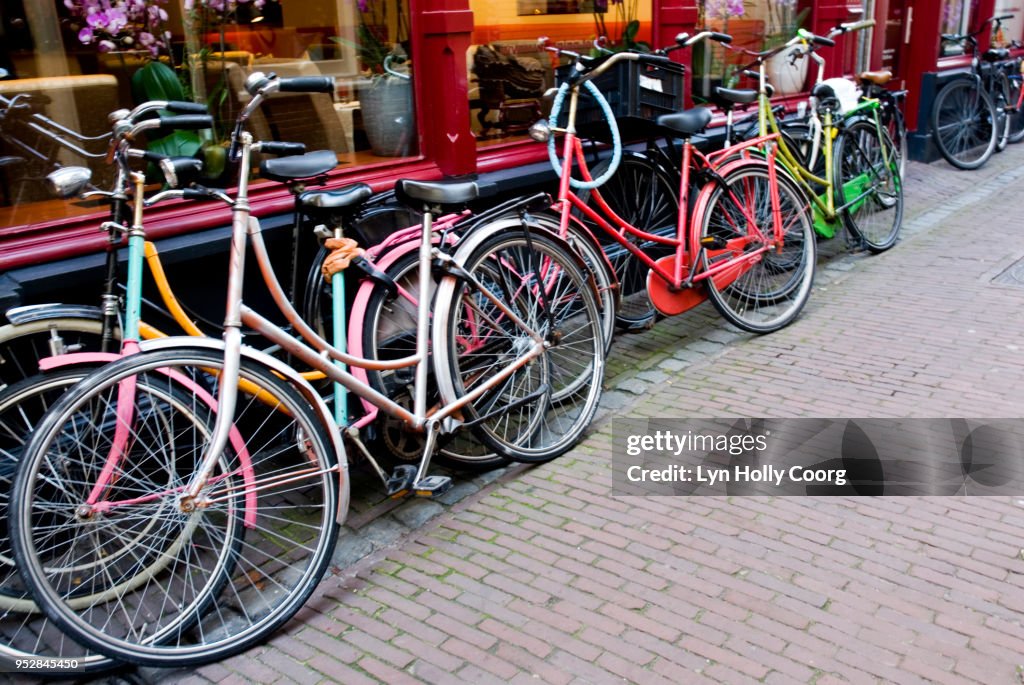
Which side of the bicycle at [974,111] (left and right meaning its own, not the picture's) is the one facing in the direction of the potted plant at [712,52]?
front

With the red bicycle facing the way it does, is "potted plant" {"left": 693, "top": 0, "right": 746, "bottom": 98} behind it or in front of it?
behind

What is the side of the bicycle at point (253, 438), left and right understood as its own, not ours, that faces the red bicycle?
back

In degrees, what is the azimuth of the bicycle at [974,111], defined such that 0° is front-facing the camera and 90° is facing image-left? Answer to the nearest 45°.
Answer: approximately 45°

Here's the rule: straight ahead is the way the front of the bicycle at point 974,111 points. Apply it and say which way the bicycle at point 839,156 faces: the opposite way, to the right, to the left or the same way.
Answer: the same way

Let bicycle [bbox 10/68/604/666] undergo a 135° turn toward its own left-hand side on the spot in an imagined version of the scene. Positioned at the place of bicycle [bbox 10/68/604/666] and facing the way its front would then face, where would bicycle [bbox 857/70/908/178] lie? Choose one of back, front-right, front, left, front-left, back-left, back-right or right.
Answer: front-left

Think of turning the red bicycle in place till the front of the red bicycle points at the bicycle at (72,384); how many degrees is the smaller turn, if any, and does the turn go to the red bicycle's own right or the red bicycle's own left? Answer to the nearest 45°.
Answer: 0° — it already faces it

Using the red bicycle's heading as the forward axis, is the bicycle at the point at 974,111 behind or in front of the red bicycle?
behind

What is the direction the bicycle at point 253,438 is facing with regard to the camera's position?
facing the viewer and to the left of the viewer

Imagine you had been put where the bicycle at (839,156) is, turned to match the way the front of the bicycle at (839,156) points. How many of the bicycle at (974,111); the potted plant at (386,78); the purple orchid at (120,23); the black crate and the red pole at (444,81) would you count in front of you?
4

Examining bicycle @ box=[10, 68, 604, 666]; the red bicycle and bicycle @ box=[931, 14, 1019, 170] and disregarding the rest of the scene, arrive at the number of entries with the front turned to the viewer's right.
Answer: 0

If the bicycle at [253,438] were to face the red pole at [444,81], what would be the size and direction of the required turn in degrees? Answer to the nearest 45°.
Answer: approximately 180°

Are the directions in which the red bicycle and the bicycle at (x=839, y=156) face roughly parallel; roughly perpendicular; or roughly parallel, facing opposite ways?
roughly parallel

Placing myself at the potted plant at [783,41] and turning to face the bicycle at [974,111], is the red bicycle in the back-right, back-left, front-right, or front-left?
back-right

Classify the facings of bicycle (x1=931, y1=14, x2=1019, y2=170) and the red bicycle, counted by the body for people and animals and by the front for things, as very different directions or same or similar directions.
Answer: same or similar directions

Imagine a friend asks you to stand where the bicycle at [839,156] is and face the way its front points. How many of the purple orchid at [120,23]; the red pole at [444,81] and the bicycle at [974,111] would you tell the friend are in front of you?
2

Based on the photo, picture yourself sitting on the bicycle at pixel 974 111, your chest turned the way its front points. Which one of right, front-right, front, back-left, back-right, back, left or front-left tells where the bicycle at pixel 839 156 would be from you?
front-left

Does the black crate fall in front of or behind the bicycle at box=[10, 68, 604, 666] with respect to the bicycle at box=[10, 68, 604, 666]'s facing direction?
behind
